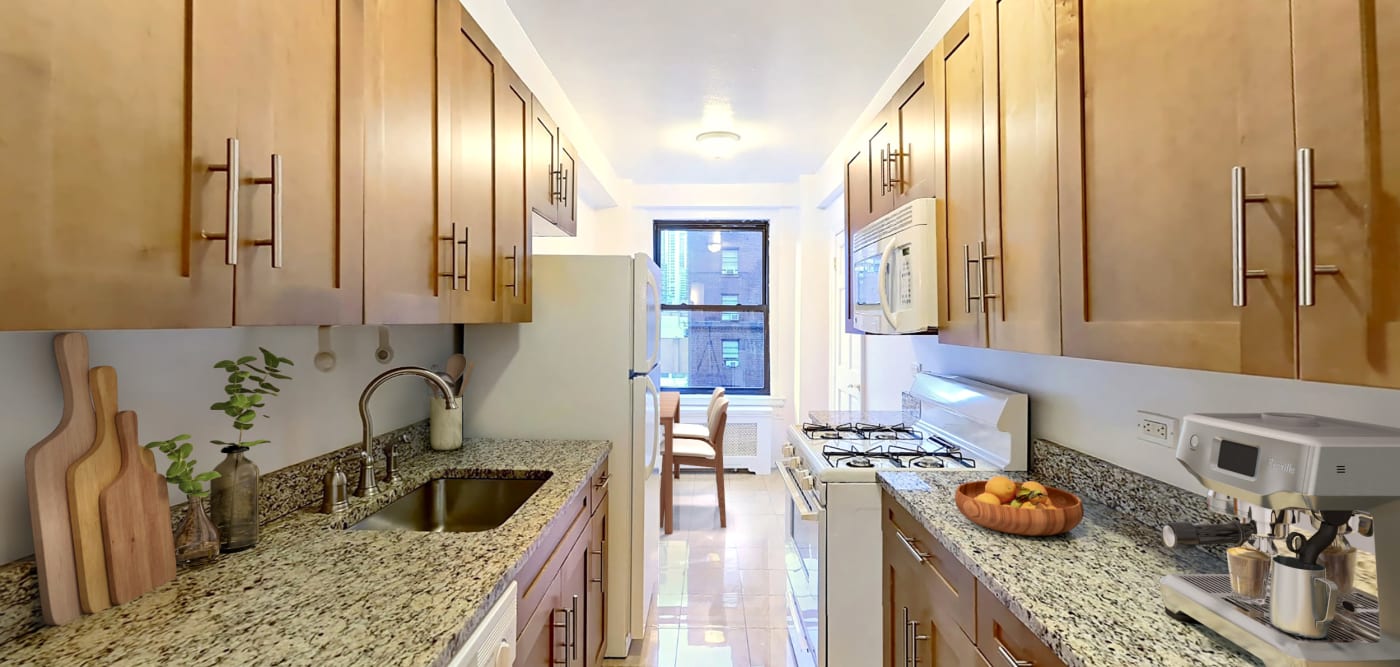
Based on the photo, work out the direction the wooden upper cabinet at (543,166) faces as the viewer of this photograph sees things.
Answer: facing to the right of the viewer

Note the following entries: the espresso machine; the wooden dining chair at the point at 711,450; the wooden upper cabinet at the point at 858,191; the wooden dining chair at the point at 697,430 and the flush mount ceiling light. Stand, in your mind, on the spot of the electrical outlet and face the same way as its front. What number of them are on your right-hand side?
4

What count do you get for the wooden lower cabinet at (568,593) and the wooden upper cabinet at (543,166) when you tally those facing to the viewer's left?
0

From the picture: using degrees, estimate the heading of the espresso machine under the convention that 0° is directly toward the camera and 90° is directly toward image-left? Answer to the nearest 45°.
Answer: approximately 45°

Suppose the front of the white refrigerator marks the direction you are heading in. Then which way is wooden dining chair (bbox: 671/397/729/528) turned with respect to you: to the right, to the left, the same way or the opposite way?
the opposite way

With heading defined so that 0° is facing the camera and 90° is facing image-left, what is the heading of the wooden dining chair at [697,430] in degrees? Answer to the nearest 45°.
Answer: approximately 90°

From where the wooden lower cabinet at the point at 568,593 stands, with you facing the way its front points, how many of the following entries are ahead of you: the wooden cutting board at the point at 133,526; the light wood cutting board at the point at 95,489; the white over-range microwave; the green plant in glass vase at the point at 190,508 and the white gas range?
2

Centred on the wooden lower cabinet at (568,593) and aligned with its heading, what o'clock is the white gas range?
The white gas range is roughly at 12 o'clock from the wooden lower cabinet.

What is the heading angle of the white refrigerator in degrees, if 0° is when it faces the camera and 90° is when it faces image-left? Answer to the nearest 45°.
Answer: approximately 270°

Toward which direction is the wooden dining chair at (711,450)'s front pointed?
to the viewer's left

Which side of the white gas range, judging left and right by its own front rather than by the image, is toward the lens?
left

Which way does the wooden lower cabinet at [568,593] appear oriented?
to the viewer's right

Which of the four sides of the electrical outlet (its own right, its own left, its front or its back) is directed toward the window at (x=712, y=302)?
right

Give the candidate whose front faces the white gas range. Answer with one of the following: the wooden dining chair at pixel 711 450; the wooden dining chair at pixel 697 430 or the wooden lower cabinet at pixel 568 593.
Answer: the wooden lower cabinet

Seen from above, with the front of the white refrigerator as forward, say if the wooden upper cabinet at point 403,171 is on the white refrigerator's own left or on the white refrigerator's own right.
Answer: on the white refrigerator's own right

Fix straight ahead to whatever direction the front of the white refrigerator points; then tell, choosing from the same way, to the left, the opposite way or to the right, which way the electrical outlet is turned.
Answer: the opposite way

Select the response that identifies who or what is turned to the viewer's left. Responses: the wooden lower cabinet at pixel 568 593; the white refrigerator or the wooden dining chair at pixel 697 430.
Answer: the wooden dining chair

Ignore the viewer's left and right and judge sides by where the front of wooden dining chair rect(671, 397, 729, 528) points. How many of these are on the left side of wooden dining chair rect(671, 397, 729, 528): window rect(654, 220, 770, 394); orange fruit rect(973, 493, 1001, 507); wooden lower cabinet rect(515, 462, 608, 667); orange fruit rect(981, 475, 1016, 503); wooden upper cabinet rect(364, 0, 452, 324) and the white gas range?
5

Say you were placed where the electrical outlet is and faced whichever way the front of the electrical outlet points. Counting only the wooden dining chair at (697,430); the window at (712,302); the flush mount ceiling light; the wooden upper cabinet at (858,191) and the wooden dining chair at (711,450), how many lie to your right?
5

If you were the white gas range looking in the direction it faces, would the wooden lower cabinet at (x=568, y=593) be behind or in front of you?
in front
